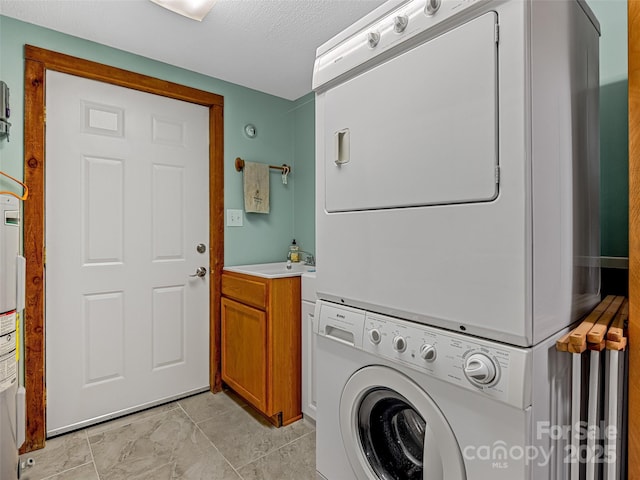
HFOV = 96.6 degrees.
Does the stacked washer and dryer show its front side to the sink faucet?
no

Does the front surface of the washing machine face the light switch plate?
no

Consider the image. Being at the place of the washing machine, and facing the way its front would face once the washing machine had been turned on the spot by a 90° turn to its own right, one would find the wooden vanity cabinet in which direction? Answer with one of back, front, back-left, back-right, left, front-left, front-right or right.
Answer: front

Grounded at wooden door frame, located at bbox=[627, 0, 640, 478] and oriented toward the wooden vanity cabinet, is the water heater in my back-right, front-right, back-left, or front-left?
front-left

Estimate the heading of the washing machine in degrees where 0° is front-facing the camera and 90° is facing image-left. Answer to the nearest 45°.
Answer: approximately 45°

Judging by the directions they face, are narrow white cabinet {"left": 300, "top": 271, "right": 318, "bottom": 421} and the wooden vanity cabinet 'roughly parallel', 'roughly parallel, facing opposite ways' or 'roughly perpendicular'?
roughly parallel

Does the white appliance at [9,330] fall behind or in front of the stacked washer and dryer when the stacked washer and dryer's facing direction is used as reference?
in front

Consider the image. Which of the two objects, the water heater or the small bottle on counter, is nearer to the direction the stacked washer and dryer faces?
the water heater

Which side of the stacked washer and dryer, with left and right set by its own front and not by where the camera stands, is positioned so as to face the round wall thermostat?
right

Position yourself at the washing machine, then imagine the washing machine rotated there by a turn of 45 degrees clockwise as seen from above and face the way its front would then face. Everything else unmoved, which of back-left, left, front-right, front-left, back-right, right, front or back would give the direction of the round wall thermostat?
front-right

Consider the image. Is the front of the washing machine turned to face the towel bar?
no

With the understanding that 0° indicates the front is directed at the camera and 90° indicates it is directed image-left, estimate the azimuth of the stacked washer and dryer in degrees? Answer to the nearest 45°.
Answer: approximately 45°

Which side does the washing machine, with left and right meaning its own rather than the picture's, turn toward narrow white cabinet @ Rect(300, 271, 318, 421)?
right

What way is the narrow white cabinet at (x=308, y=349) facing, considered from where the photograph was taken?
facing the viewer and to the left of the viewer

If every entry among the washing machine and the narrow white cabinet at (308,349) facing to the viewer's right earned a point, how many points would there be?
0

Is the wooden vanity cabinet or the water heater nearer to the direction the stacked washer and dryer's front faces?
the water heater

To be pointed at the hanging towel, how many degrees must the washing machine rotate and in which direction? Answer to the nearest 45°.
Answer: approximately 90° to its right
